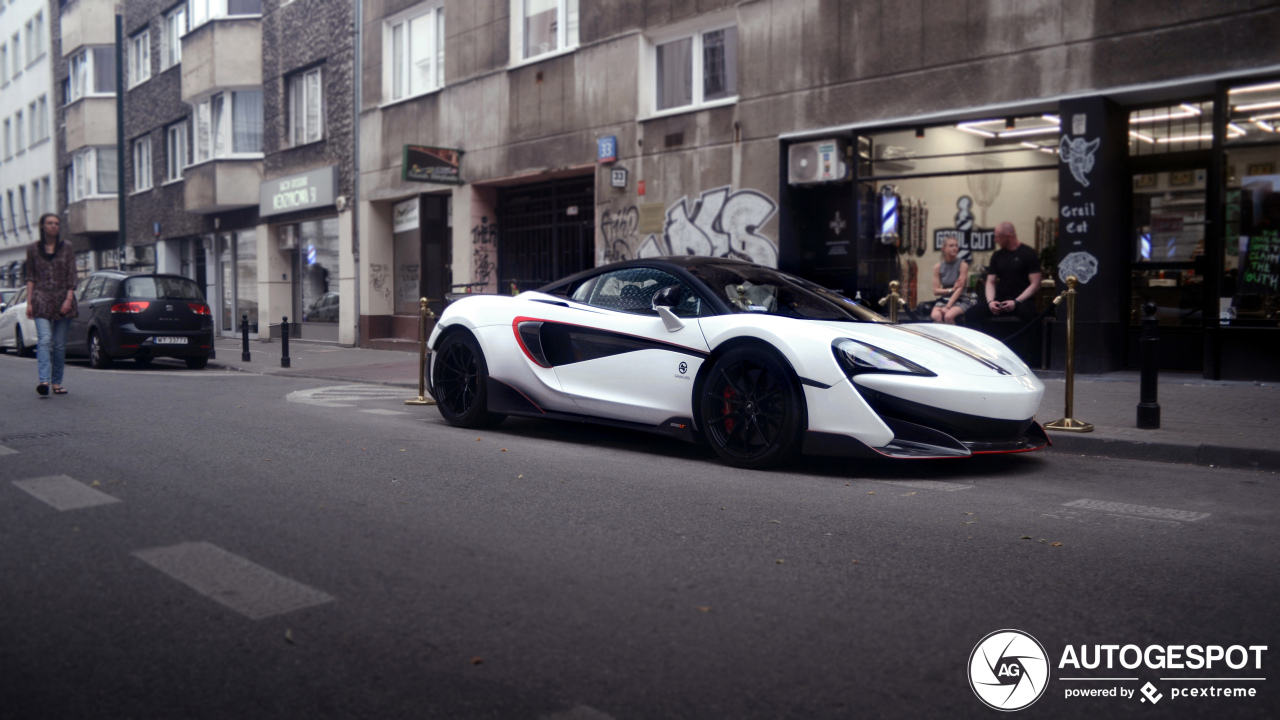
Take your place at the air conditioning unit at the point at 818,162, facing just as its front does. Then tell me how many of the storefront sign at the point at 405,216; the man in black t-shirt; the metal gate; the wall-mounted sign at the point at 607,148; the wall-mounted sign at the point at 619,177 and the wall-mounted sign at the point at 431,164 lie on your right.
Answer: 5

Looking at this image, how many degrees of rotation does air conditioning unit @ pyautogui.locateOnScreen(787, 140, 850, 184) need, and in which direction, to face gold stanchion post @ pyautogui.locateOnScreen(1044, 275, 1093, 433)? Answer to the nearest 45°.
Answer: approximately 45° to its left

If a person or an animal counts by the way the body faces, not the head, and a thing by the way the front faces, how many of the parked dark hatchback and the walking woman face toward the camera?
1

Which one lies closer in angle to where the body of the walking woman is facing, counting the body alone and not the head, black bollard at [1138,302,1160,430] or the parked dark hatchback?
the black bollard

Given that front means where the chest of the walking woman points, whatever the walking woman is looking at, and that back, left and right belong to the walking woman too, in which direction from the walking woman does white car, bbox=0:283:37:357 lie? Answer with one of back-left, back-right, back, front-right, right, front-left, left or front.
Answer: back

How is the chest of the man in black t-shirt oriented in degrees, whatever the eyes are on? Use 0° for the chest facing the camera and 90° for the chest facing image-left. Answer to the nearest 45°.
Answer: approximately 45°

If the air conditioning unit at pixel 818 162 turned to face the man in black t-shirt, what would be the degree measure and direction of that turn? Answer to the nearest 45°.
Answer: approximately 90° to its left

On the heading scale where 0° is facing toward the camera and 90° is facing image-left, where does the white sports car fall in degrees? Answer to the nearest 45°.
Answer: approximately 315°

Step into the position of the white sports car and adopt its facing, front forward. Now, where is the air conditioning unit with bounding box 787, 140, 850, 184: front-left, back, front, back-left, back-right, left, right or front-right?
back-left
